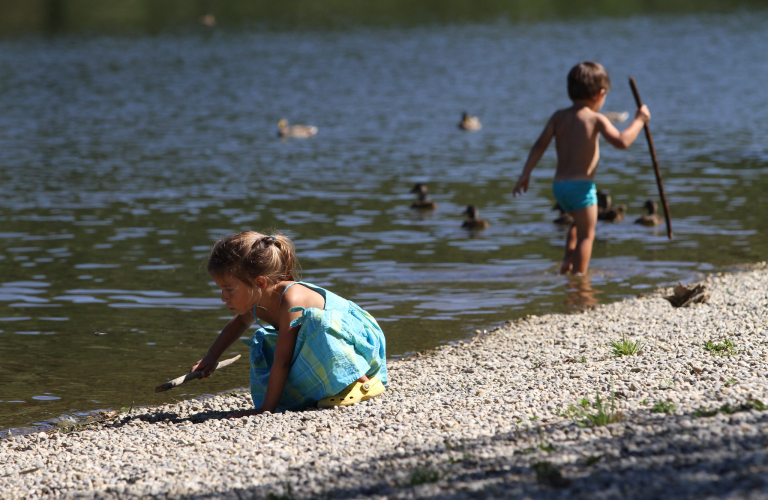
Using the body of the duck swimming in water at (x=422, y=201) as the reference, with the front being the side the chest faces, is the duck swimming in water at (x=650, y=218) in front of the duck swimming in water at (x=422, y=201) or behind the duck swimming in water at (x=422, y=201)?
behind

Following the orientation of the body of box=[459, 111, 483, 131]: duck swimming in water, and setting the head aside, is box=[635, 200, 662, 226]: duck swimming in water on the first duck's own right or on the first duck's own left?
on the first duck's own left

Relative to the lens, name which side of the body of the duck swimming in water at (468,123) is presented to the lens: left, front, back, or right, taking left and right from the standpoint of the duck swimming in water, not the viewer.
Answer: left

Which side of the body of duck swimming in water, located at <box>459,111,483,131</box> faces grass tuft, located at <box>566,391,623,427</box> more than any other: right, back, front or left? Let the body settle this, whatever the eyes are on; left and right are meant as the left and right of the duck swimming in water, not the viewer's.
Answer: left

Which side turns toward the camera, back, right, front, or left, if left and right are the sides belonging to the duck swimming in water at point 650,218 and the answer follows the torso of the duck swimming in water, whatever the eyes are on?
right

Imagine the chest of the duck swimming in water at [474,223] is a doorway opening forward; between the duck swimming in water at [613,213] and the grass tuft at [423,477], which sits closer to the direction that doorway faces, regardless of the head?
the grass tuft

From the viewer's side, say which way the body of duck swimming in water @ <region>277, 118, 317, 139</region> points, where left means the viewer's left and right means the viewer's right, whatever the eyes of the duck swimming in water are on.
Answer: facing to the left of the viewer

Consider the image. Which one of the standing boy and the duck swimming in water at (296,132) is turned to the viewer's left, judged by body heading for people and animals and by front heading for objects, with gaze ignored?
the duck swimming in water

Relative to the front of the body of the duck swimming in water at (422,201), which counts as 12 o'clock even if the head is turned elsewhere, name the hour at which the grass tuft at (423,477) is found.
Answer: The grass tuft is roughly at 9 o'clock from the duck swimming in water.

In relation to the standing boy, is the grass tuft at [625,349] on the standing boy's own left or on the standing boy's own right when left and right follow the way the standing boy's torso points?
on the standing boy's own right

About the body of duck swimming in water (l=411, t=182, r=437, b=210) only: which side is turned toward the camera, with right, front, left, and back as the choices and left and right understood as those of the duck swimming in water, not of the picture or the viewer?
left

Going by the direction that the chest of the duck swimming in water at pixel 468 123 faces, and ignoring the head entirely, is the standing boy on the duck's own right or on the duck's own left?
on the duck's own left

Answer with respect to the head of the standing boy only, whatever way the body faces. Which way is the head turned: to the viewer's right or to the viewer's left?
to the viewer's right
